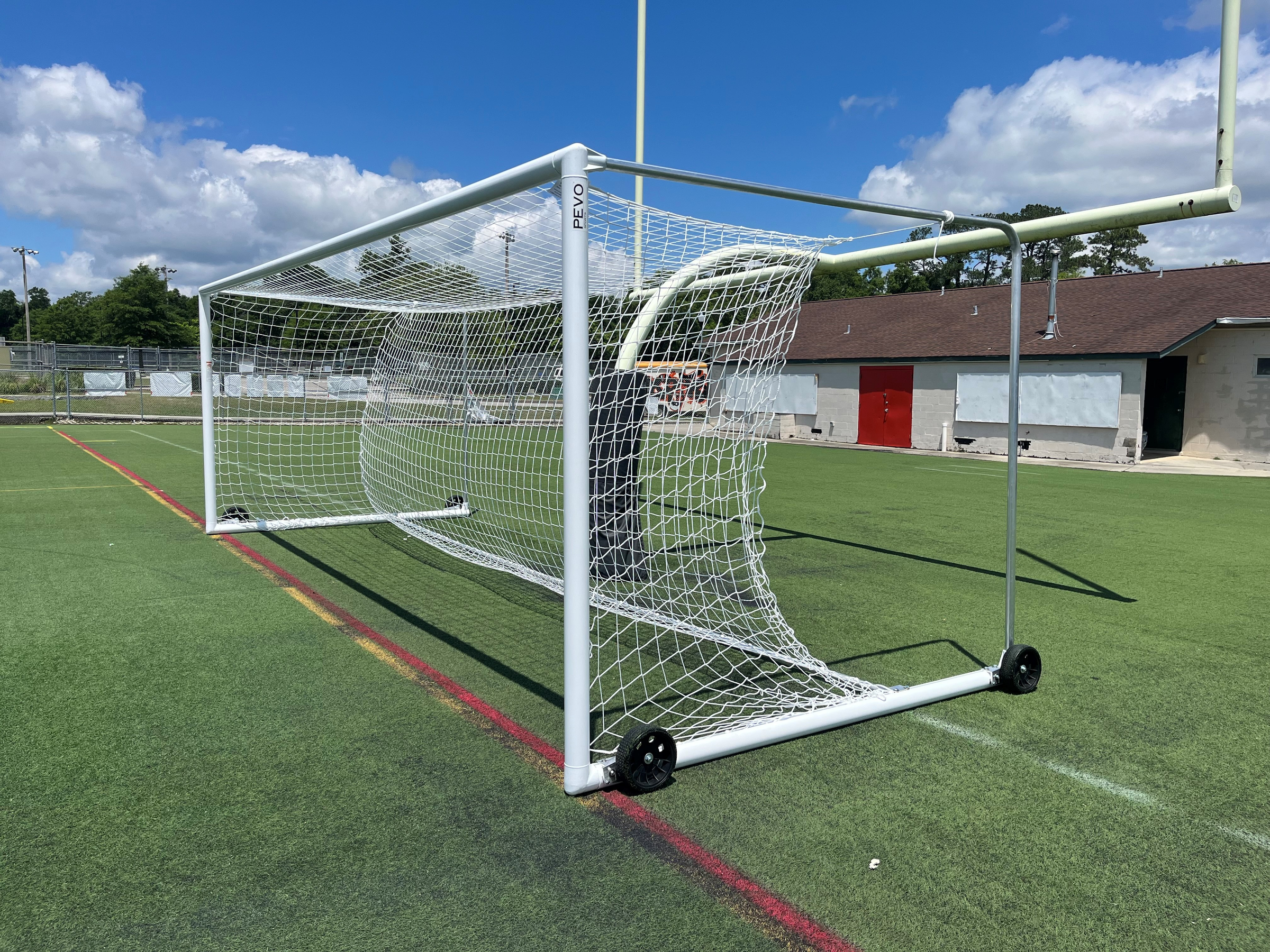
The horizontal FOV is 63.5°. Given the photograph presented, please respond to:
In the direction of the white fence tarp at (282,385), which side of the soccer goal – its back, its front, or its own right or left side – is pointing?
right

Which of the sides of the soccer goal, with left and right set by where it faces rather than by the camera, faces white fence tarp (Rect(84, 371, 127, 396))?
right

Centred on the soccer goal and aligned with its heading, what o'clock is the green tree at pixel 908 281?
The green tree is roughly at 5 o'clock from the soccer goal.

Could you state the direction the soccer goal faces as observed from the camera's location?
facing the viewer and to the left of the viewer

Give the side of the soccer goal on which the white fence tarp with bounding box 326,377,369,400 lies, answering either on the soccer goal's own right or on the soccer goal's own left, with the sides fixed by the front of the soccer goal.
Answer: on the soccer goal's own right
